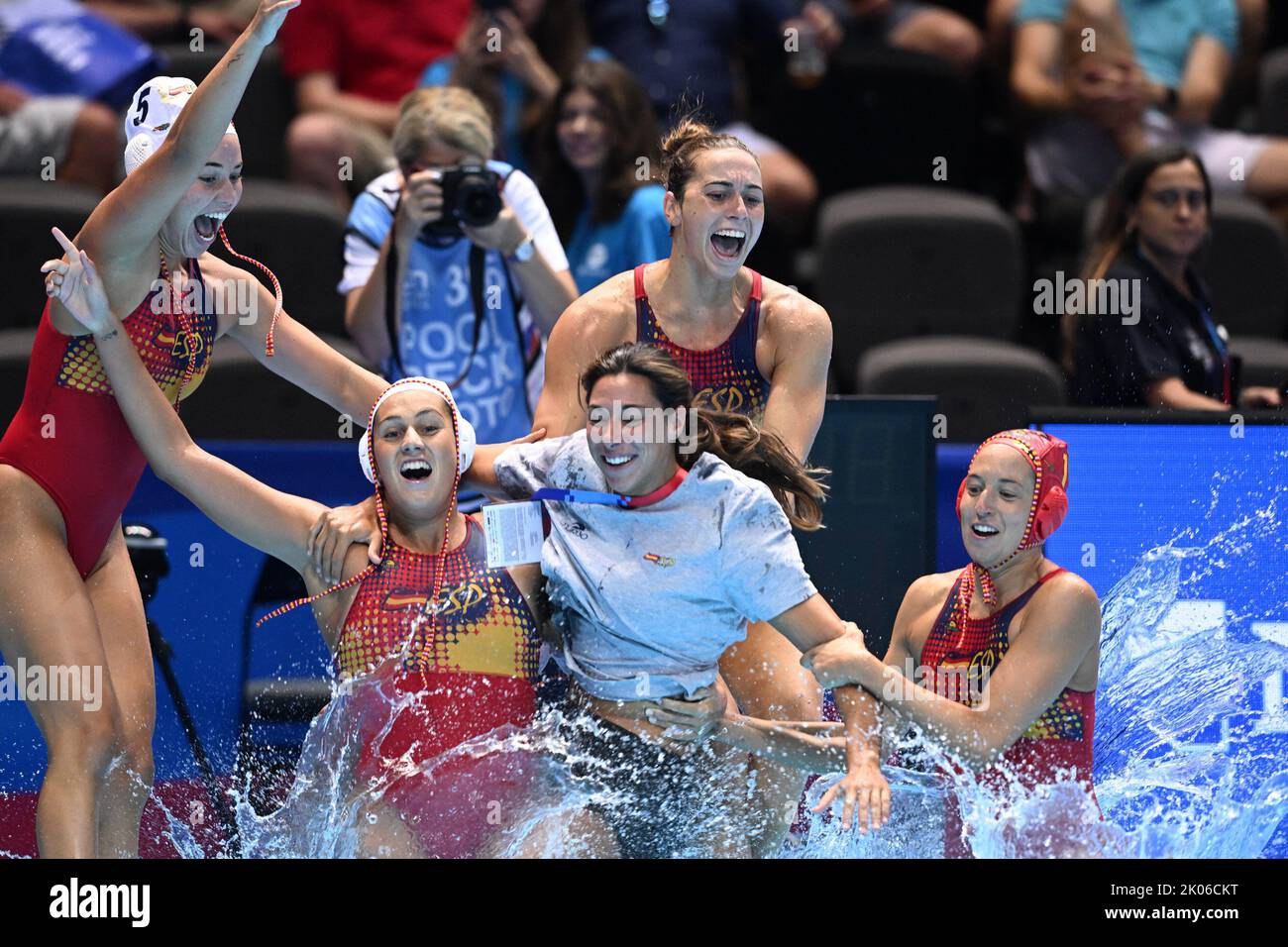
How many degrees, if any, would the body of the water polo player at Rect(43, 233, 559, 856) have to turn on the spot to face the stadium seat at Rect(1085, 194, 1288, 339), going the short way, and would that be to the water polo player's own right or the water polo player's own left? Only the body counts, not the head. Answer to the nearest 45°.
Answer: approximately 135° to the water polo player's own left

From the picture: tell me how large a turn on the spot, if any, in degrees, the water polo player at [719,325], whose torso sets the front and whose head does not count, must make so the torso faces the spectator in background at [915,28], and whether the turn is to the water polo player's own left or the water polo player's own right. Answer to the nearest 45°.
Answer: approximately 180°

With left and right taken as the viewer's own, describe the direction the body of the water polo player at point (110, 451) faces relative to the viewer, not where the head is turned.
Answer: facing the viewer and to the right of the viewer

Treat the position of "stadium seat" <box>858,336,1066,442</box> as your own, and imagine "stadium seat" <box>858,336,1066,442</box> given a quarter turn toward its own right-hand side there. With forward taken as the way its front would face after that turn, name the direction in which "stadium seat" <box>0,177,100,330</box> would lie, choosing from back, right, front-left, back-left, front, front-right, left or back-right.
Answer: front

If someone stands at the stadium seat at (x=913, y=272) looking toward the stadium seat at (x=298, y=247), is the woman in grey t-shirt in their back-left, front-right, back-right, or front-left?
front-left

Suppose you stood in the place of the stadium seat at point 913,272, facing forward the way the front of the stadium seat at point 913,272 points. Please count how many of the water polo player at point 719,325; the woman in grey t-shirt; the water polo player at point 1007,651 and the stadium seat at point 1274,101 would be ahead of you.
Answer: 3

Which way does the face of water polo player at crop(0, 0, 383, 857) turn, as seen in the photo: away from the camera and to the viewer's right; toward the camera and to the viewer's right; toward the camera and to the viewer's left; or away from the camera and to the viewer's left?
toward the camera and to the viewer's right

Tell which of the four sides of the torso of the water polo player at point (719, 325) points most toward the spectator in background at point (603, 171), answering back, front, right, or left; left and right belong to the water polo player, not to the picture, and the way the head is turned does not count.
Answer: back

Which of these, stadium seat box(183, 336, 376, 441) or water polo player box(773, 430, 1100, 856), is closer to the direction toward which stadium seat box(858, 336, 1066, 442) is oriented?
the water polo player

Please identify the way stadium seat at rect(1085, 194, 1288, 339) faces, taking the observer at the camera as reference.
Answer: facing the viewer

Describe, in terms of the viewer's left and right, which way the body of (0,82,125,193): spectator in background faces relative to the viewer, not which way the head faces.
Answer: facing the viewer

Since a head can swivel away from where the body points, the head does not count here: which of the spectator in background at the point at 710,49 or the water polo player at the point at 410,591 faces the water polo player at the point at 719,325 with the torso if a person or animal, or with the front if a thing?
the spectator in background

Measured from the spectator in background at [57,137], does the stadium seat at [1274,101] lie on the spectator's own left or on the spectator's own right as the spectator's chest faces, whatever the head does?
on the spectator's own left

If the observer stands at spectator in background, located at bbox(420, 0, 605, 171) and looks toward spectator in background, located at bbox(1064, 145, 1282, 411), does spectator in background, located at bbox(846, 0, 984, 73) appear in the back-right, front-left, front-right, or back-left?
front-left

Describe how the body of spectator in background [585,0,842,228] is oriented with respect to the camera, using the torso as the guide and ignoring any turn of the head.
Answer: toward the camera

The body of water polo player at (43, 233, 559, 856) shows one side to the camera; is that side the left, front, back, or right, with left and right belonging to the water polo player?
front
